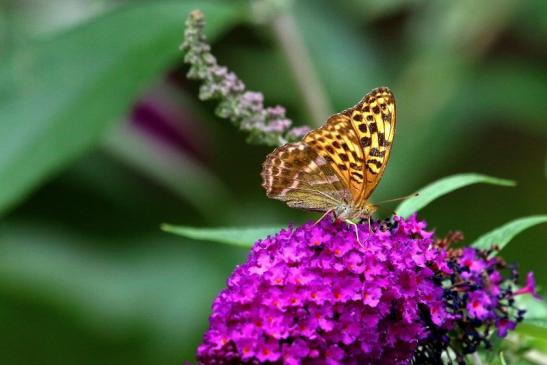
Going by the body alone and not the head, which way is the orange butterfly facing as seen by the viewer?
to the viewer's right
